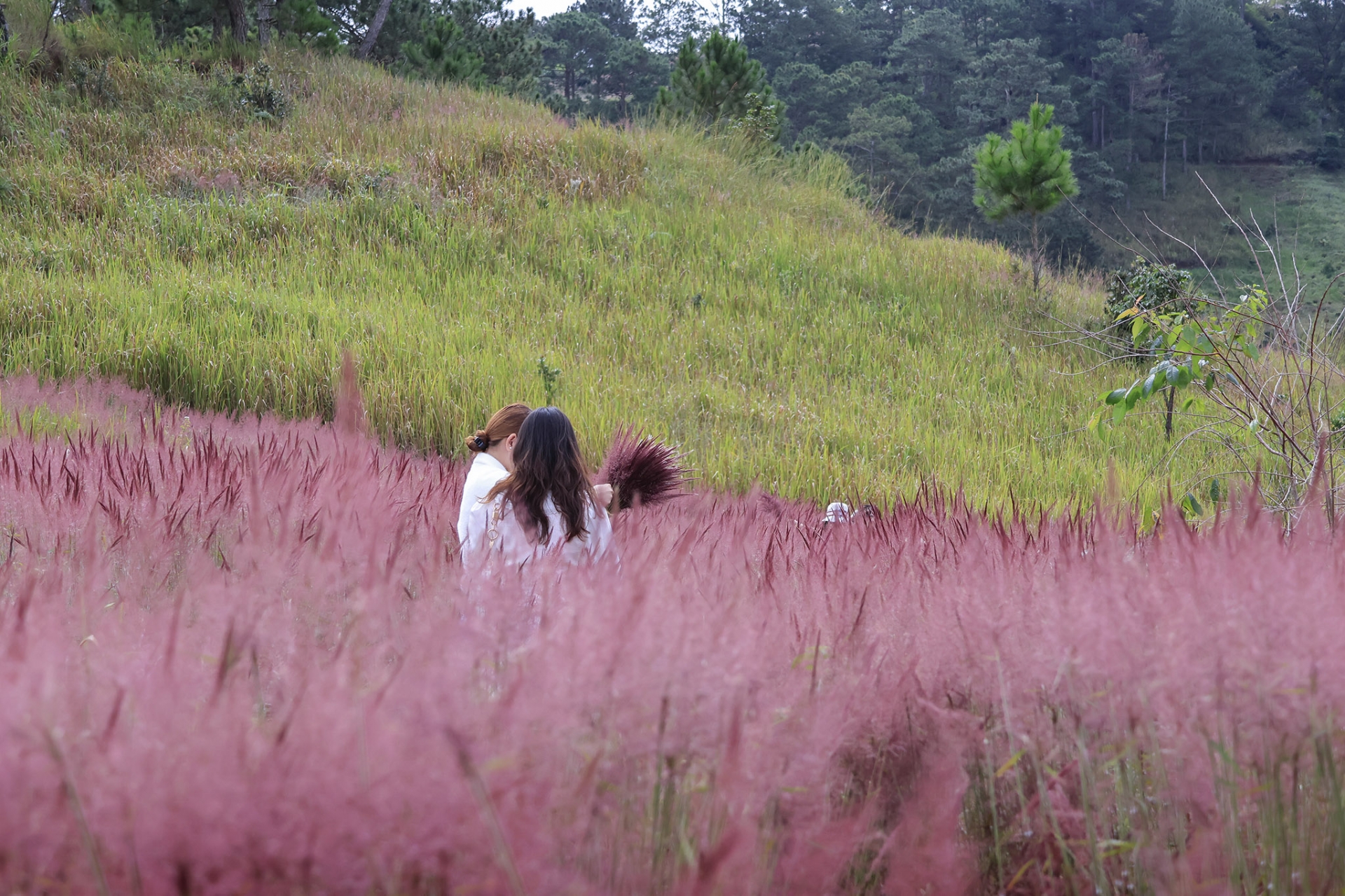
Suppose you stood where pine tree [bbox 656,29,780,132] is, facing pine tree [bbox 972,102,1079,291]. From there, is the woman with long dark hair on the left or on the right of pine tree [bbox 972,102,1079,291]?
right

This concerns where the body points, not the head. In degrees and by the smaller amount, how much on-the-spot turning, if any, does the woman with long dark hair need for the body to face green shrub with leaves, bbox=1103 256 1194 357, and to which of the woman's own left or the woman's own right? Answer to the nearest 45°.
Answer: approximately 45° to the woman's own right

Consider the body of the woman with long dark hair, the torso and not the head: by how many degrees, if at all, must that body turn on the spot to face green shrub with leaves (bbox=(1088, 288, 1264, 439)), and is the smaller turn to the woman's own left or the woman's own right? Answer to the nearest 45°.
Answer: approximately 90° to the woman's own right

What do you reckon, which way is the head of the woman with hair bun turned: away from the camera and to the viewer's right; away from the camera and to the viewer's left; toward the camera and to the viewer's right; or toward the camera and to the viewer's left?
away from the camera and to the viewer's right

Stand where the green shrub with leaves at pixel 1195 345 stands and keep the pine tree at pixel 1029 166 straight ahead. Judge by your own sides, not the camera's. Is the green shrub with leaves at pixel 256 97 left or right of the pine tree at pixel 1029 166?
left

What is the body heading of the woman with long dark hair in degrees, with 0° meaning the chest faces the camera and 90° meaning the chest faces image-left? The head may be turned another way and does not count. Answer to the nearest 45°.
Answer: approximately 180°

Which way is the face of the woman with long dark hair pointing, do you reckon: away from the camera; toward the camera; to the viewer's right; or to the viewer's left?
away from the camera

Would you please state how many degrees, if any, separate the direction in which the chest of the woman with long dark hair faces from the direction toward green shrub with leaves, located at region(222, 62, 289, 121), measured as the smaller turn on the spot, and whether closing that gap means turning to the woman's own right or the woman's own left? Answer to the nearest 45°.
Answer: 0° — they already face it
